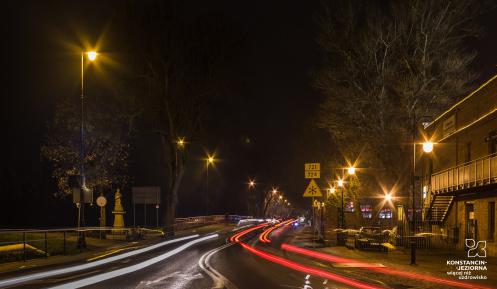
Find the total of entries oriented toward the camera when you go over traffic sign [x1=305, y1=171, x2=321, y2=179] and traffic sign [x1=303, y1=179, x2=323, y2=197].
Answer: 2

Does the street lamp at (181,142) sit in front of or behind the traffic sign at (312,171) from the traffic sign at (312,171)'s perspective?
behind

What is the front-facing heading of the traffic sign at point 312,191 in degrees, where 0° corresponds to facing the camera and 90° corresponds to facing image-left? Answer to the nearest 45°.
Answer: approximately 0°

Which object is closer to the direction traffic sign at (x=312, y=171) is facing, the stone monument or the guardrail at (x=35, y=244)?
the guardrail

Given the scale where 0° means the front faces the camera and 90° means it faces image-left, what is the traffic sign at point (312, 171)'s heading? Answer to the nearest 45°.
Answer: approximately 0°
